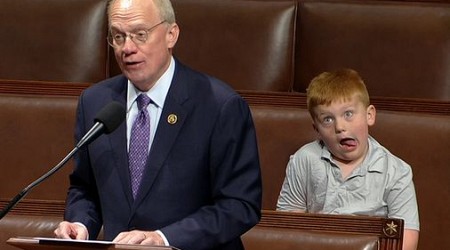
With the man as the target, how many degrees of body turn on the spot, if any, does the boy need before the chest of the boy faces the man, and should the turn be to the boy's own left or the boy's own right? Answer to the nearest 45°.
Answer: approximately 45° to the boy's own right

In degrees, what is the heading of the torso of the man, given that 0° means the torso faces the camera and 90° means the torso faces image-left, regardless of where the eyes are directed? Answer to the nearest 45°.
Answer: approximately 45°

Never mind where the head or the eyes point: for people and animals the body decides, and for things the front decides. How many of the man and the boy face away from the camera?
0

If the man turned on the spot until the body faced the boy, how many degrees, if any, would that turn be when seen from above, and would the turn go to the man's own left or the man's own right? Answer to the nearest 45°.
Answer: approximately 180°

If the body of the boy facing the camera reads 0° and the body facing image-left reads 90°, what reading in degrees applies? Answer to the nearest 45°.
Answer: approximately 0°

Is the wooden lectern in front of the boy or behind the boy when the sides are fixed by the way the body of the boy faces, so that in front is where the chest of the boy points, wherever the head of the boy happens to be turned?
in front
